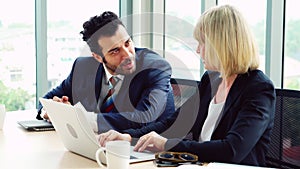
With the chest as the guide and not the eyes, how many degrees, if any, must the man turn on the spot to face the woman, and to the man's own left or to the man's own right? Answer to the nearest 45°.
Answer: approximately 90° to the man's own left

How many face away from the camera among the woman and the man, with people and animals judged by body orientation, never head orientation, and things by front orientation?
0

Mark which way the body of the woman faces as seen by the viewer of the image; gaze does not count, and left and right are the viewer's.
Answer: facing the viewer and to the left of the viewer

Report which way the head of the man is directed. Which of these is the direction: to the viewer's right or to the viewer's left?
to the viewer's right

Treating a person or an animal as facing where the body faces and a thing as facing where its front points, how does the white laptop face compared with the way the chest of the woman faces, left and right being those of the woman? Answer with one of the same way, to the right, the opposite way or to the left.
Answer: the opposite way
